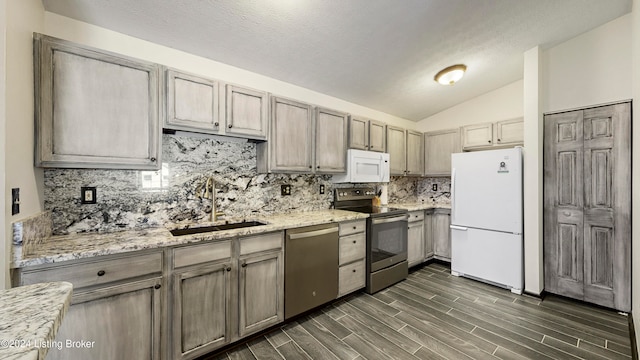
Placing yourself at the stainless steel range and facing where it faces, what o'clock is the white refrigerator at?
The white refrigerator is roughly at 10 o'clock from the stainless steel range.

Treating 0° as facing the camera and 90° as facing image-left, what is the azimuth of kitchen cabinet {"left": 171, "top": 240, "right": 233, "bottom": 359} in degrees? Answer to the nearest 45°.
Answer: approximately 315°

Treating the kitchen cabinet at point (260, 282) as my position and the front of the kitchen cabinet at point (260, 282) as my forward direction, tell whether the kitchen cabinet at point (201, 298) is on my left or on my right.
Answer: on my right

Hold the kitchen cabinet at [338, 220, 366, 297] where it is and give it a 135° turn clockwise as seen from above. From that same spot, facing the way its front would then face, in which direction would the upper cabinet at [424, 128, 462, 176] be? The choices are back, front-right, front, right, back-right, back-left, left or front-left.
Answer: back-right

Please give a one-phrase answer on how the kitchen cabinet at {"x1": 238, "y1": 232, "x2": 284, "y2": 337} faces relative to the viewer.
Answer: facing the viewer and to the right of the viewer

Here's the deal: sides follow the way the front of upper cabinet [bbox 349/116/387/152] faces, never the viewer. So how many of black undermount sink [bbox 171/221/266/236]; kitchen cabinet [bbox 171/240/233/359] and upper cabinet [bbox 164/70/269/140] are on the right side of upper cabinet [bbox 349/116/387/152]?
3

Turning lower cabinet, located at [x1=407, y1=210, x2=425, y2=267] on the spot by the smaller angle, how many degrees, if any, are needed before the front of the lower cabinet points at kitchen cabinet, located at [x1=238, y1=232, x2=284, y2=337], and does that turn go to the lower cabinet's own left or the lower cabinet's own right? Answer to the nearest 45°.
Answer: approximately 90° to the lower cabinet's own right

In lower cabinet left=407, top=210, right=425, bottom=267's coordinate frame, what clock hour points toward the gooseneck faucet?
The gooseneck faucet is roughly at 3 o'clock from the lower cabinet.
